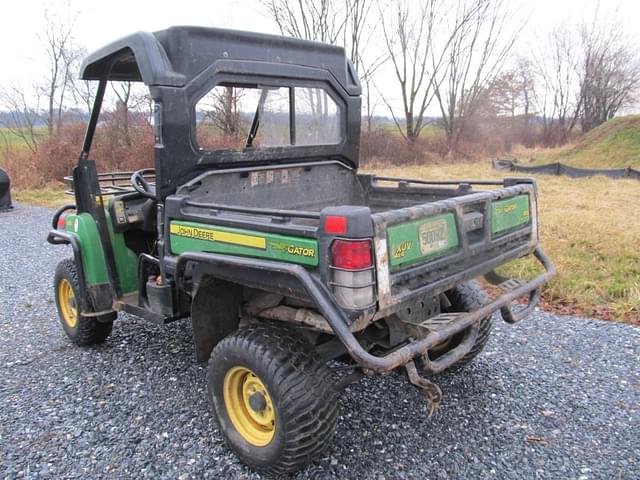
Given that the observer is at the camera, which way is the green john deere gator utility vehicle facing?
facing away from the viewer and to the left of the viewer

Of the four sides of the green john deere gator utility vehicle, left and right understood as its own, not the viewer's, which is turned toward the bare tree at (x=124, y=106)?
front
